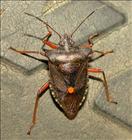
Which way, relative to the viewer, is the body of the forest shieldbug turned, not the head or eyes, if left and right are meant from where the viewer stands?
facing away from the viewer
